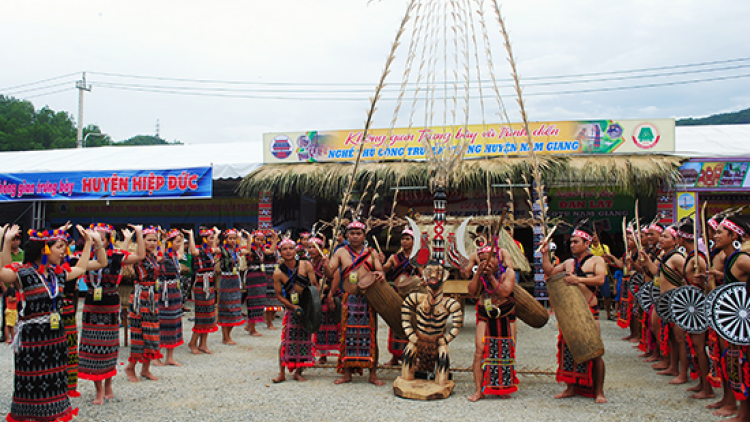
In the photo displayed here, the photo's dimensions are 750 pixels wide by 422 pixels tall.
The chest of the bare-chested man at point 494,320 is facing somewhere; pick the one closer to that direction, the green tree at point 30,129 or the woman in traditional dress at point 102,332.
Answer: the woman in traditional dress

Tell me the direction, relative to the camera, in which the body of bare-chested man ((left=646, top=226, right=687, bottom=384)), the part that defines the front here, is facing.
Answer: to the viewer's left

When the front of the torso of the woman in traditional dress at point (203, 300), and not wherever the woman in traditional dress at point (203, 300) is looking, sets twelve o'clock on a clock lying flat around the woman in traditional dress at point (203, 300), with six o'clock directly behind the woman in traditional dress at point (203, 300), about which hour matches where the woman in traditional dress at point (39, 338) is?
the woman in traditional dress at point (39, 338) is roughly at 2 o'clock from the woman in traditional dress at point (203, 300).

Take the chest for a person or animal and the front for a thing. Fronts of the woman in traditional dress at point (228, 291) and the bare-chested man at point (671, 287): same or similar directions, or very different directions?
very different directions

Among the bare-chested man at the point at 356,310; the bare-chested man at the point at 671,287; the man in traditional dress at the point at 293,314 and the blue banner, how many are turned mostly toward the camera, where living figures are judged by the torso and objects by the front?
3

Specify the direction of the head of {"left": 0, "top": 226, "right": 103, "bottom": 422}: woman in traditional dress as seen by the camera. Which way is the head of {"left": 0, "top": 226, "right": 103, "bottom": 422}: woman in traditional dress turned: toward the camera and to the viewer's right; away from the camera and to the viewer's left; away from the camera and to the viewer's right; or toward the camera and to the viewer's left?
toward the camera and to the viewer's right

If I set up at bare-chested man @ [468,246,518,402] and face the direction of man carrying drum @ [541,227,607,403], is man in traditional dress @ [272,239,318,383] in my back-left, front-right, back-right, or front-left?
back-left
